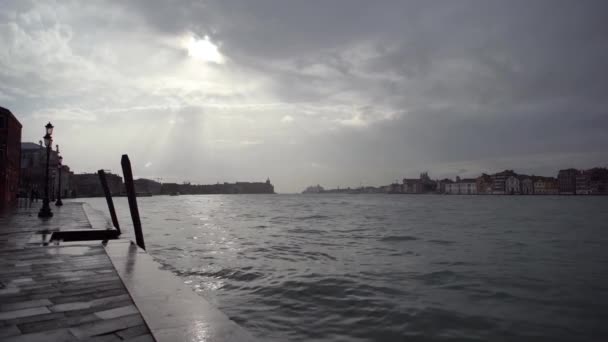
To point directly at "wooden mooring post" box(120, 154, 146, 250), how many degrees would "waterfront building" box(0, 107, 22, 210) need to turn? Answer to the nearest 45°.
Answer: approximately 90° to its right

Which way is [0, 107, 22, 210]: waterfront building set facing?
to the viewer's right
